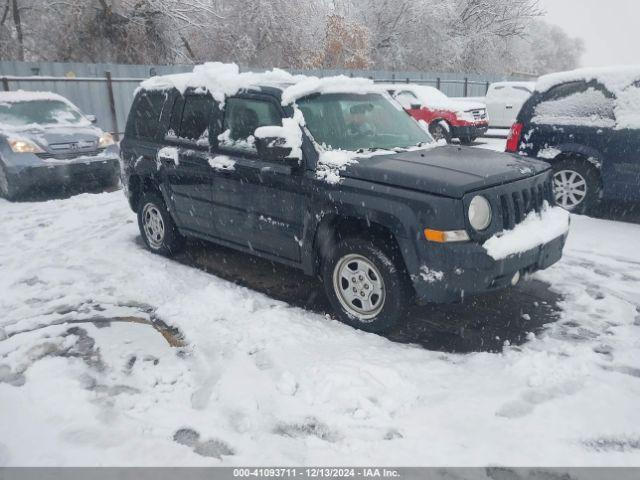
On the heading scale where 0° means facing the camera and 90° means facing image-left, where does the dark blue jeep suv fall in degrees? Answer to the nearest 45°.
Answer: approximately 315°

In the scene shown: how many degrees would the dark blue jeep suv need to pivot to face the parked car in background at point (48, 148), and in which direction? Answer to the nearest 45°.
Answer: approximately 180°

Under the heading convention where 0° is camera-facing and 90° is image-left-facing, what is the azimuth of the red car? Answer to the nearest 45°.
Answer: approximately 315°

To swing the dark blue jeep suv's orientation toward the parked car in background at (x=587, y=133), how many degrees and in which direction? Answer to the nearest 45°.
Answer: approximately 90° to its left

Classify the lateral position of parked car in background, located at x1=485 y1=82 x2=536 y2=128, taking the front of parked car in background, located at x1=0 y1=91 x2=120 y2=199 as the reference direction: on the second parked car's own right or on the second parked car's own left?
on the second parked car's own left

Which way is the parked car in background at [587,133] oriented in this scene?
to the viewer's right

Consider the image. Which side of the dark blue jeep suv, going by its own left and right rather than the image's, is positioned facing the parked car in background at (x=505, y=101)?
left

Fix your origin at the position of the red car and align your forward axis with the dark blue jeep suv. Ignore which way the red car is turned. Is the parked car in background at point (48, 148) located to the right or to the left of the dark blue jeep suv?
right

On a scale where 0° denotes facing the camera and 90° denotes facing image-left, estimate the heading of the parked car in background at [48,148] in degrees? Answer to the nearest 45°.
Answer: approximately 315°

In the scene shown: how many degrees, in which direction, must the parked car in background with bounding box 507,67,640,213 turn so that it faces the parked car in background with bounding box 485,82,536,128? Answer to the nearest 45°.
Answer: approximately 90° to its left
